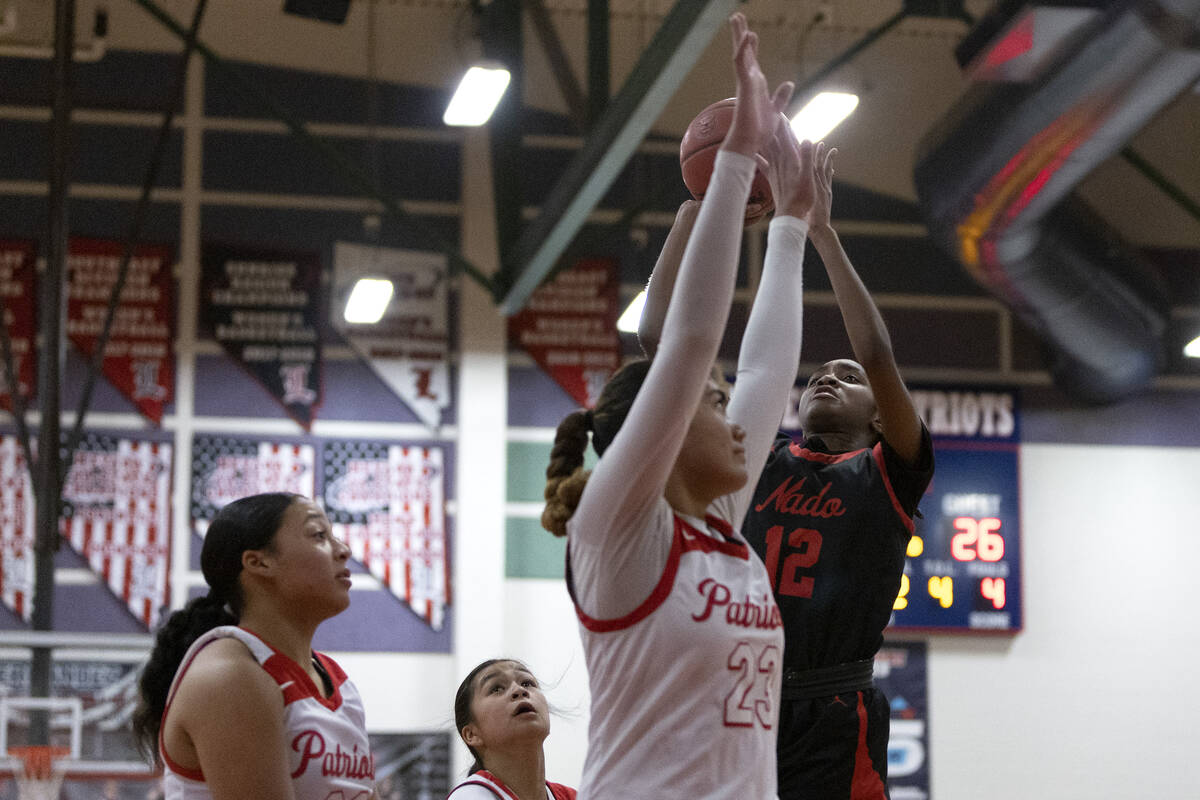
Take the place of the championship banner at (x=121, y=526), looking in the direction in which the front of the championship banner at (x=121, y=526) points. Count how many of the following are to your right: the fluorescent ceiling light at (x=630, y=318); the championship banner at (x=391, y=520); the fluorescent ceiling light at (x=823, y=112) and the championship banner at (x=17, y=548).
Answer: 1

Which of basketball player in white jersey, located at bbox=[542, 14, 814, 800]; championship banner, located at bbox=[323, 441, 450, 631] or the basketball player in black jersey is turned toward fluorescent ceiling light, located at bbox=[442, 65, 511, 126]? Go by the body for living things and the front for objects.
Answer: the championship banner

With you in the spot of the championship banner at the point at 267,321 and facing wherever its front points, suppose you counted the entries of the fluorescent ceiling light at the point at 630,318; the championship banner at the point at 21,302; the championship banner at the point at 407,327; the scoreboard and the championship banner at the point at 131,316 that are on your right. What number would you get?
2

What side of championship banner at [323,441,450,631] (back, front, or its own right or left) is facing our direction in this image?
front

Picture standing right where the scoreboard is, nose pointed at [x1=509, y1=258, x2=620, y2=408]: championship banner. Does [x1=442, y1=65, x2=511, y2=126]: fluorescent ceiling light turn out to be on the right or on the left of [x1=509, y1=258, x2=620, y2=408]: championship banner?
left

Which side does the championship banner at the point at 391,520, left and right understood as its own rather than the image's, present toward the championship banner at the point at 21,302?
right

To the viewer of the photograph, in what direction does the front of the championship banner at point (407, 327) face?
facing the viewer

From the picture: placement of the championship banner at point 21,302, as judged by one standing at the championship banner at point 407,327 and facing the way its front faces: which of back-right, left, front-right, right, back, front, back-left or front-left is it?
right

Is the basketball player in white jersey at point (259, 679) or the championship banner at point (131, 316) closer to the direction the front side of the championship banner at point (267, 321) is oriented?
the basketball player in white jersey

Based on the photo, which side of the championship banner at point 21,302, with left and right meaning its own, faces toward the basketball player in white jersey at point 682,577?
front

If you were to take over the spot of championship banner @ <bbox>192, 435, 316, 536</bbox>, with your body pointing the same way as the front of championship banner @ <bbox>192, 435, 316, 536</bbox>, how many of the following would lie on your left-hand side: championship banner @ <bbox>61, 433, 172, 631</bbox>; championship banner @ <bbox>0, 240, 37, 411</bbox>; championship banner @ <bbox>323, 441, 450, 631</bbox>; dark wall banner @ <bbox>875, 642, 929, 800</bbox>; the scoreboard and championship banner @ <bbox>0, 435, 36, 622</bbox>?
3

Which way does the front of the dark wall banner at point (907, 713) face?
toward the camera

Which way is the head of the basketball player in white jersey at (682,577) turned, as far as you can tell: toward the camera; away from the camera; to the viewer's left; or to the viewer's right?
to the viewer's right

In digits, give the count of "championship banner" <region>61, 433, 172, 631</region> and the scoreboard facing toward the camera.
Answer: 2

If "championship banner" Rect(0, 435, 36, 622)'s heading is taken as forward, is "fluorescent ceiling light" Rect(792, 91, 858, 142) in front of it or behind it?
in front

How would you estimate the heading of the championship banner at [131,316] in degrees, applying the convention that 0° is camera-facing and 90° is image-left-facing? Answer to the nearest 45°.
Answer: approximately 0°

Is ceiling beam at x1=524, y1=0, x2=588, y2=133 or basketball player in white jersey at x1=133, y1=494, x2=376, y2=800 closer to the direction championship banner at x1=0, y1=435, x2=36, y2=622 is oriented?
the basketball player in white jersey

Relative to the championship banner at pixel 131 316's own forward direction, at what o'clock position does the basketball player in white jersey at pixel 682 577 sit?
The basketball player in white jersey is roughly at 12 o'clock from the championship banner.

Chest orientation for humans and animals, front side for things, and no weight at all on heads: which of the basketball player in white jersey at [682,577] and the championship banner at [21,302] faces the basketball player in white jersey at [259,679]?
the championship banner

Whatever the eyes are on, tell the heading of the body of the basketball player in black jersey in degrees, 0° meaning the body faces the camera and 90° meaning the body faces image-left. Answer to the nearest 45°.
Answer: approximately 45°
